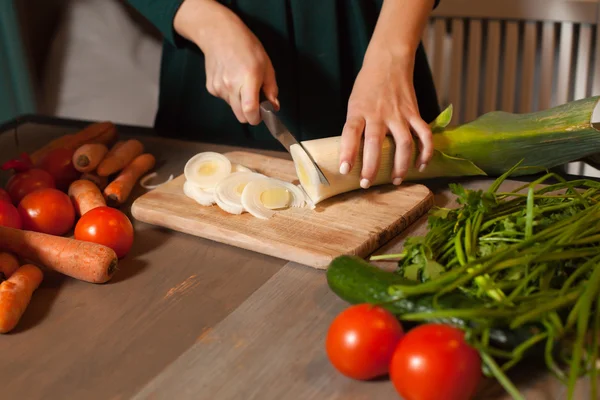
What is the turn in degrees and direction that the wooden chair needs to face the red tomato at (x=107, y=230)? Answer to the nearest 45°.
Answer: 0° — it already faces it

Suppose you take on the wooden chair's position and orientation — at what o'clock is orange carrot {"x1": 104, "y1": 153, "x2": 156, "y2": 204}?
The orange carrot is roughly at 1 o'clock from the wooden chair.

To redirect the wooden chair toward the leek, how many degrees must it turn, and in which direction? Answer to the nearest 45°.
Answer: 0° — it already faces it

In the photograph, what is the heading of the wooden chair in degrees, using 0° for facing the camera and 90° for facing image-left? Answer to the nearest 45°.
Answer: approximately 0°

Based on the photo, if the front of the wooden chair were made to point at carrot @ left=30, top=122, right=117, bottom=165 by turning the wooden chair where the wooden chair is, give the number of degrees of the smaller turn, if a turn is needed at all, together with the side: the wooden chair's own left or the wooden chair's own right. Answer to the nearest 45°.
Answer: approximately 45° to the wooden chair's own right

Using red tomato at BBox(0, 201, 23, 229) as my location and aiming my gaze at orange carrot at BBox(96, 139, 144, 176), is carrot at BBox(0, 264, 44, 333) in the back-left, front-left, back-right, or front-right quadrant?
back-right

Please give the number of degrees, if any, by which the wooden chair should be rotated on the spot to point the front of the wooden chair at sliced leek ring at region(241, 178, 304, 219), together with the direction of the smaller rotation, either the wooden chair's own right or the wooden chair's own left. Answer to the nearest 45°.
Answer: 0° — it already faces it
